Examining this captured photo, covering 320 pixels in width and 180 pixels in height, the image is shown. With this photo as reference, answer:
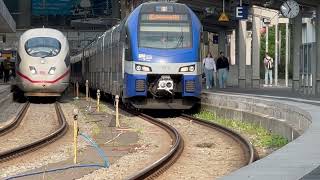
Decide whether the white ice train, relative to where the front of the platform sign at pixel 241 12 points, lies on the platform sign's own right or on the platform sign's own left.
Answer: on the platform sign's own right

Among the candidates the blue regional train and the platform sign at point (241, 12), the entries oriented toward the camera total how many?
2

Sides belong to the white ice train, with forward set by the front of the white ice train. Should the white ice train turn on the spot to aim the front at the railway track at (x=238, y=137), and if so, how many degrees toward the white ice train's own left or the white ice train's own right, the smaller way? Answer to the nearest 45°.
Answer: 0° — it already faces it

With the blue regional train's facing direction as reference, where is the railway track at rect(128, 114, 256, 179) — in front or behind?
in front

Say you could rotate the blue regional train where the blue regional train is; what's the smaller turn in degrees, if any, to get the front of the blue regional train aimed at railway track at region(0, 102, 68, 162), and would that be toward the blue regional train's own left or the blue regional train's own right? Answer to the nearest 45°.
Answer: approximately 45° to the blue regional train's own right

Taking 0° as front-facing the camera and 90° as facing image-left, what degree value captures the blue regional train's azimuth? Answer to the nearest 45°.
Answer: approximately 0°

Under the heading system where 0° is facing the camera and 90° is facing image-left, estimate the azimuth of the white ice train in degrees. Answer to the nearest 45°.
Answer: approximately 0°

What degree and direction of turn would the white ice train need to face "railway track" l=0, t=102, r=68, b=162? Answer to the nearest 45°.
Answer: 0° — it already faces it

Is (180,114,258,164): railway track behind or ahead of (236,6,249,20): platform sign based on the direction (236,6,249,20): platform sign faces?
ahead
